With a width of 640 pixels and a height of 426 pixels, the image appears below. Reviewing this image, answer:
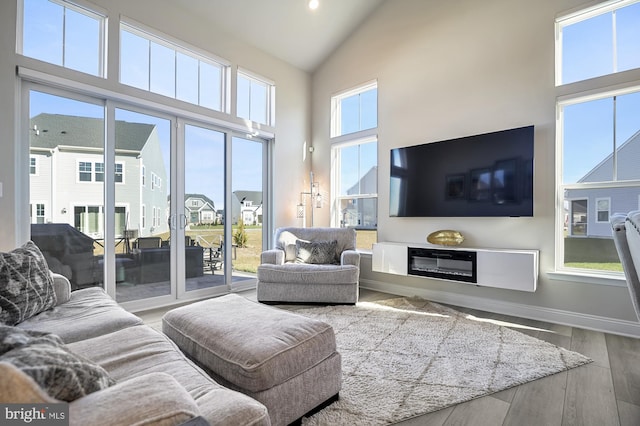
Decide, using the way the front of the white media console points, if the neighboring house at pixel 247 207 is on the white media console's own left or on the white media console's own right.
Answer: on the white media console's own right

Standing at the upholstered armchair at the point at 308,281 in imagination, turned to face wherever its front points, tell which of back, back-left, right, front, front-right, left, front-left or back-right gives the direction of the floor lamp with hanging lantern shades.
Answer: back

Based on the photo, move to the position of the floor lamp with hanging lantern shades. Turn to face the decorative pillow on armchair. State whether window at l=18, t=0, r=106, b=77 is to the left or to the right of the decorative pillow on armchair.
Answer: right

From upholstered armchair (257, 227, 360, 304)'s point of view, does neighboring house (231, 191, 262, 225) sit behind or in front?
behind

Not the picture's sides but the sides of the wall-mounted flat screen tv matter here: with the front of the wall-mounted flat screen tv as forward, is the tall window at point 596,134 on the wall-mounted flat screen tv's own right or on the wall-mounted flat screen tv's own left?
on the wall-mounted flat screen tv's own left

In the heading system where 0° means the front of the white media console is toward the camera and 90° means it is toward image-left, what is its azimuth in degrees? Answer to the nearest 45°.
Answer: approximately 45°

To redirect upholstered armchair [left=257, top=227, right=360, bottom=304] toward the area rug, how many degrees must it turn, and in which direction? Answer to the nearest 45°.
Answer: approximately 45° to its left

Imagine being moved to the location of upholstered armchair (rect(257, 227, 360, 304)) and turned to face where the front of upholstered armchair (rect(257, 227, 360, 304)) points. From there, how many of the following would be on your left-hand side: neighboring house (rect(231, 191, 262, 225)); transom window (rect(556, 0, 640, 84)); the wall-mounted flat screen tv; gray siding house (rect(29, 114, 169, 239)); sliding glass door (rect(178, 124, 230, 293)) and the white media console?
3

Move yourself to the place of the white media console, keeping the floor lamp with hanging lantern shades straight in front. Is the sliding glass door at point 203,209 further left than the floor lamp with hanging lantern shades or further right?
left
